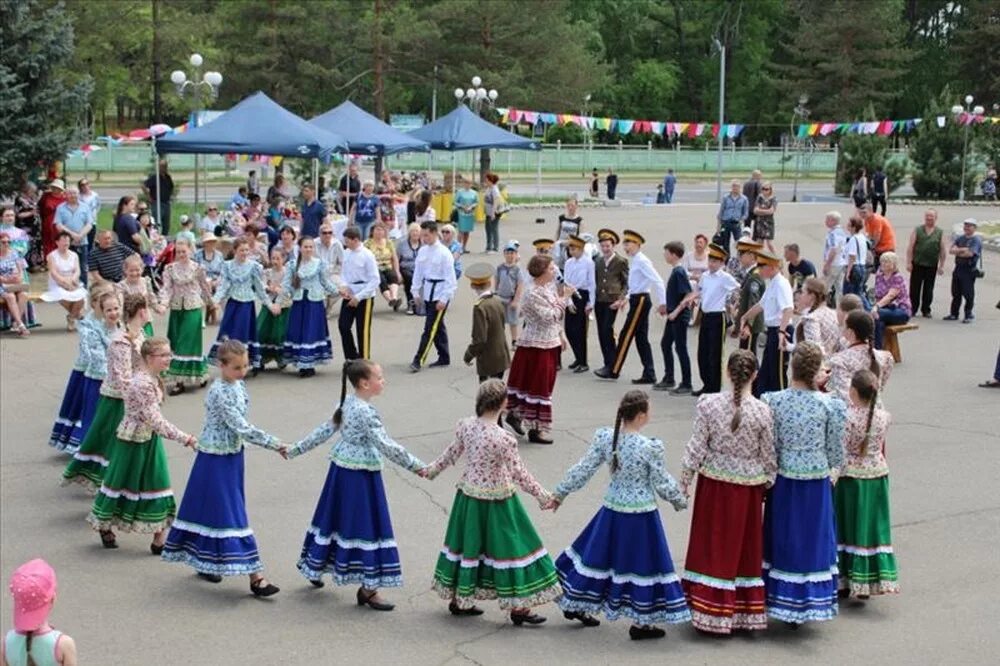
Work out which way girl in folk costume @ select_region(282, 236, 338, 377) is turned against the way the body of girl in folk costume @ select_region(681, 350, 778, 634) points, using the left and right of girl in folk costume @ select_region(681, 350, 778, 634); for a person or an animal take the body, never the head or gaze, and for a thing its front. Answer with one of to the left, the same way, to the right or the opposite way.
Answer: the opposite way

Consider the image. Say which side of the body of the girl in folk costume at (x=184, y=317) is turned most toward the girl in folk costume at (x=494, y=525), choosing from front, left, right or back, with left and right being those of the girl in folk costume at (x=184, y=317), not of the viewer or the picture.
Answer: front

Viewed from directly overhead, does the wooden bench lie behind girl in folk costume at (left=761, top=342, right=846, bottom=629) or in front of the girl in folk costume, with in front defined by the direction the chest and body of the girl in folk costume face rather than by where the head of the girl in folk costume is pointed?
in front

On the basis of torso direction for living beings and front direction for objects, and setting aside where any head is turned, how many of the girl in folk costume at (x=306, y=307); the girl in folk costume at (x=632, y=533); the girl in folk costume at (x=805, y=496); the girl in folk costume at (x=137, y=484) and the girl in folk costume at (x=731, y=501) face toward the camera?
1

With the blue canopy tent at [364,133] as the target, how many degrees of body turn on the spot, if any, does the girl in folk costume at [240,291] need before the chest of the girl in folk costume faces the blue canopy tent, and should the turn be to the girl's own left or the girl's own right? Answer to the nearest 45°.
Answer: approximately 180°

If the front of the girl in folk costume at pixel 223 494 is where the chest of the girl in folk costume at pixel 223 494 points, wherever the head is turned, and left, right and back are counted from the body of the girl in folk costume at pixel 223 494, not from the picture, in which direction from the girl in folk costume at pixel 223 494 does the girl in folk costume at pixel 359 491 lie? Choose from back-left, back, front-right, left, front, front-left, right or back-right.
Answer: front-right

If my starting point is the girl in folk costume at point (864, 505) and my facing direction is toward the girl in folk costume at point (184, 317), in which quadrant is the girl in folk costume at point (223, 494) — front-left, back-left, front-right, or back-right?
front-left

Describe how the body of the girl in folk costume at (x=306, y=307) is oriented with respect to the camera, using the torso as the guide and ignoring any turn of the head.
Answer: toward the camera

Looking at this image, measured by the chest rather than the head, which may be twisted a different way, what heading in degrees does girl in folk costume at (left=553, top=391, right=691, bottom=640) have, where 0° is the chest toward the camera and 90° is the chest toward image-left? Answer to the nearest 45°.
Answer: approximately 225°

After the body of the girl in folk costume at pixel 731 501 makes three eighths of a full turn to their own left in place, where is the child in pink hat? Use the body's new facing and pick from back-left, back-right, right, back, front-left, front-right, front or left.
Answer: front

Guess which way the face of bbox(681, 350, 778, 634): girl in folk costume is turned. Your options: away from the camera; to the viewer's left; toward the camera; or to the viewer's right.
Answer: away from the camera

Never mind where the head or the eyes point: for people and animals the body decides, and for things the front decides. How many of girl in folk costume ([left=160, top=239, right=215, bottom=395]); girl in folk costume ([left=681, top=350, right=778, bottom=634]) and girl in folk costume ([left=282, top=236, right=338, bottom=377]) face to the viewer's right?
0
